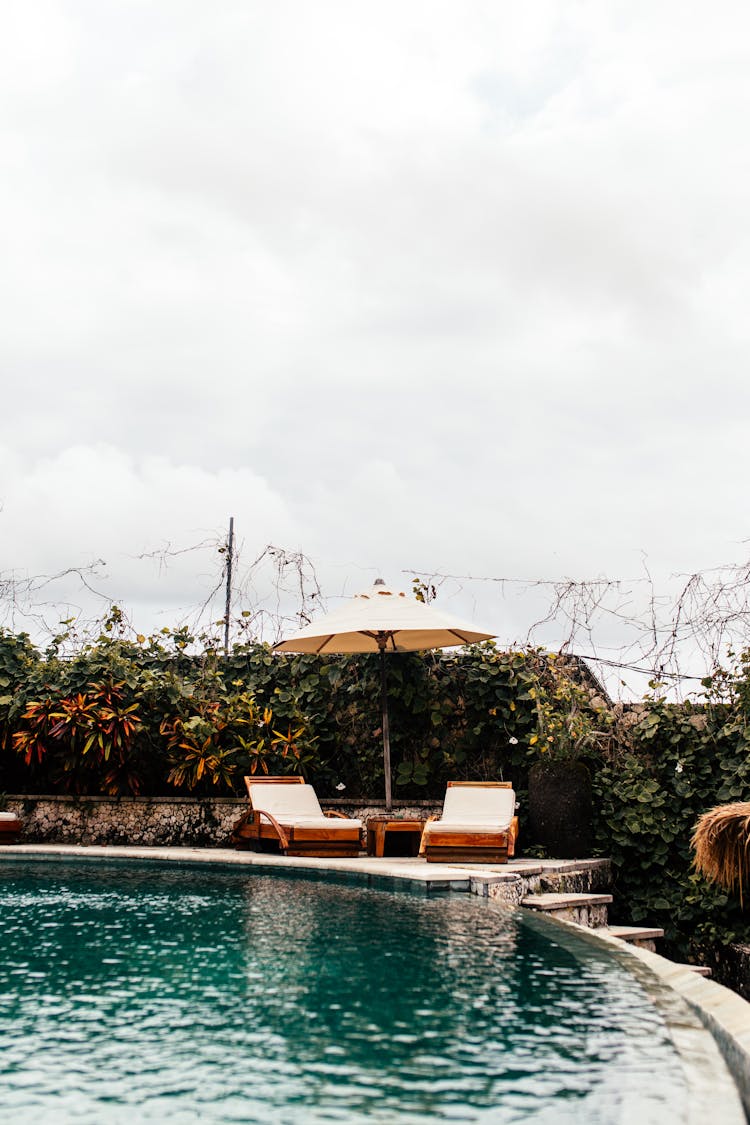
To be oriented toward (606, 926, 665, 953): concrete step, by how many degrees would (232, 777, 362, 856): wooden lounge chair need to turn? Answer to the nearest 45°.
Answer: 0° — it already faces it

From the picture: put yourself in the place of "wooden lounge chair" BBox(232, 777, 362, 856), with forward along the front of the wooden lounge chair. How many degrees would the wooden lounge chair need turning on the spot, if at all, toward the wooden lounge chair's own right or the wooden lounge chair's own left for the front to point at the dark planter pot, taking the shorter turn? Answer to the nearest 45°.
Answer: approximately 45° to the wooden lounge chair's own left

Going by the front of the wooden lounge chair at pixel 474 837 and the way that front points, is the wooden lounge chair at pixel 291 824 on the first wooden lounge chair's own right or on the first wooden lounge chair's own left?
on the first wooden lounge chair's own right

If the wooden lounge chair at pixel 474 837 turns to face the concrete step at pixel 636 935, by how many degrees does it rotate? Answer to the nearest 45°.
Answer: approximately 45° to its left

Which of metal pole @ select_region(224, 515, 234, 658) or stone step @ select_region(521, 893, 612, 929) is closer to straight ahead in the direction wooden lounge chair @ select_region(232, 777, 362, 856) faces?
the stone step

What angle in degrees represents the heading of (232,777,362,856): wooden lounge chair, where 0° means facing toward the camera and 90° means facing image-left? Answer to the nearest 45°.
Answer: approximately 315°

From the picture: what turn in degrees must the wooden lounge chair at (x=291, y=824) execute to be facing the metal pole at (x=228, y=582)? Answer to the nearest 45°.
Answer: approximately 135° to its left

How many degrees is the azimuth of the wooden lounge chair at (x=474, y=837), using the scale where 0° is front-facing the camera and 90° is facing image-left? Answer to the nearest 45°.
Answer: approximately 0°
